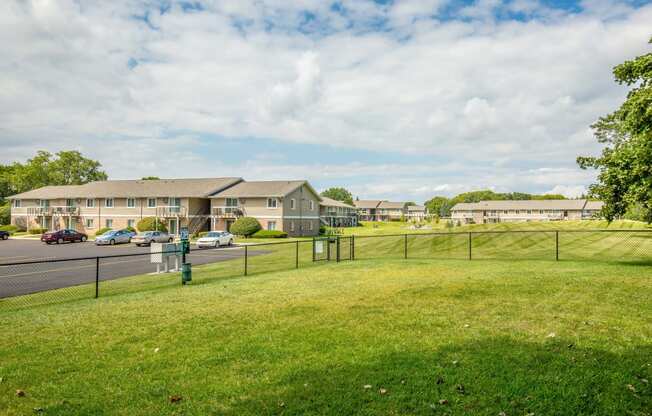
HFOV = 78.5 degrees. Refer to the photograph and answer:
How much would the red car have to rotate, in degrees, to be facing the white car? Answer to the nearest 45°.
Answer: approximately 90° to its right

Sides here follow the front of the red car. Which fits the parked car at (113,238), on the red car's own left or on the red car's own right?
on the red car's own right

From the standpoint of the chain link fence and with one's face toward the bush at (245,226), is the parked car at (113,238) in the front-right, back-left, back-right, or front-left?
front-left

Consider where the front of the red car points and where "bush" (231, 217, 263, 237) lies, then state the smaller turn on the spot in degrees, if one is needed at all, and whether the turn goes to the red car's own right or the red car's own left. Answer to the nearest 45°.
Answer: approximately 45° to the red car's own right

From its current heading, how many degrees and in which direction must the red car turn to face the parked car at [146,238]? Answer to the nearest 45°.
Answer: approximately 90° to its right

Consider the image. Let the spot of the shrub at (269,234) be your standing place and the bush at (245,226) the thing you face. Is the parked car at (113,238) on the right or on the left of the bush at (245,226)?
left

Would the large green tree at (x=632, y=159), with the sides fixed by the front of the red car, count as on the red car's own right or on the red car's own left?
on the red car's own right
